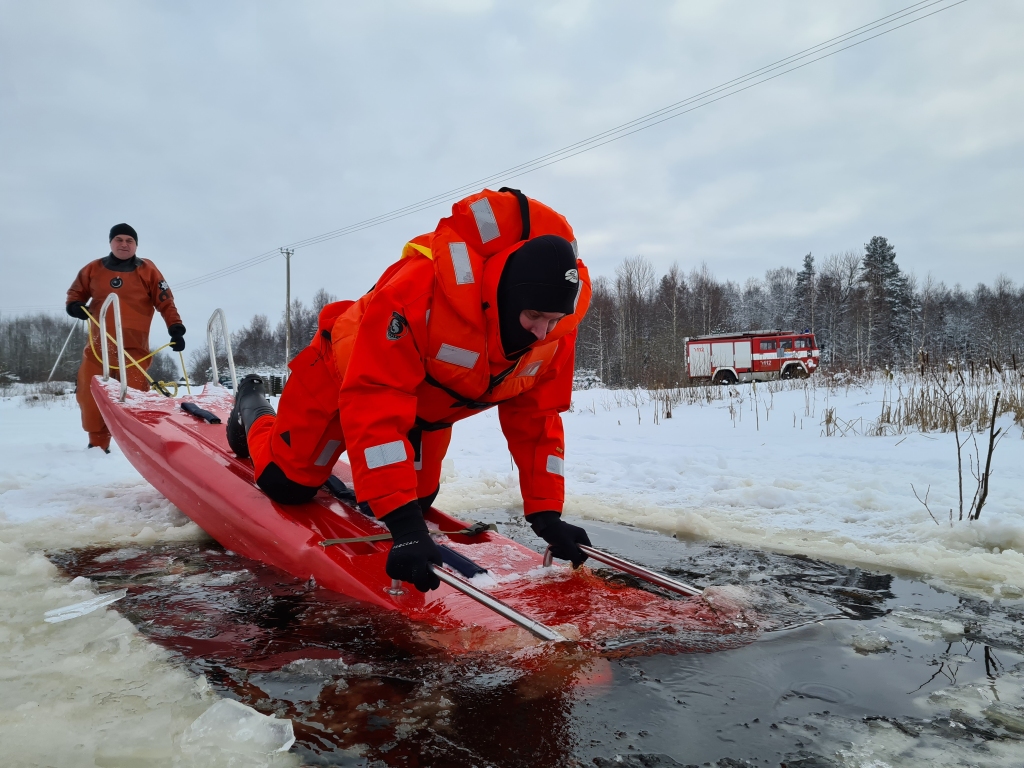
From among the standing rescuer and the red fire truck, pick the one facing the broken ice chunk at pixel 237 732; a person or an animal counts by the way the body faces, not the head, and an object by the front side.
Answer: the standing rescuer

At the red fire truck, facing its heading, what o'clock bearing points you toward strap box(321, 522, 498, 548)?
The strap is roughly at 3 o'clock from the red fire truck.

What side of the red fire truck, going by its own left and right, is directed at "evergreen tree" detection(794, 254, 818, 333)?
left

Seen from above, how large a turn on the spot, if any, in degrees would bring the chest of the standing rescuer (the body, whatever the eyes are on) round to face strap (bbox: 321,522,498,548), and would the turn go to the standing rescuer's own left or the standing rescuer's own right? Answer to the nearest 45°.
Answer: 0° — they already face it

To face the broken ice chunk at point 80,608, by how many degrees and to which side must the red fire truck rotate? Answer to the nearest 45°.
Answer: approximately 90° to its right

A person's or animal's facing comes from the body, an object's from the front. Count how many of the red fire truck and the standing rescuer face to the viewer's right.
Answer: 1

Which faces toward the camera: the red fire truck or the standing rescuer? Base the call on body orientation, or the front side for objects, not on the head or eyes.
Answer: the standing rescuer

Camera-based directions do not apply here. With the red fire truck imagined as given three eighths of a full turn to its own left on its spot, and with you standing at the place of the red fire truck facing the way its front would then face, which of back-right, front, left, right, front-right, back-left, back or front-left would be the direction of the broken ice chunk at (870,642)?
back-left

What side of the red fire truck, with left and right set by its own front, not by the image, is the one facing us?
right

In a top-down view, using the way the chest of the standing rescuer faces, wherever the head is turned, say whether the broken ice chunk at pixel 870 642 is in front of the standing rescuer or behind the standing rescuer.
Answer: in front

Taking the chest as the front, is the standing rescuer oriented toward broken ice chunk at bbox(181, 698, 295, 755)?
yes

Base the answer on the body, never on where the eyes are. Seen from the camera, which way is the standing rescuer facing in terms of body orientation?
toward the camera
